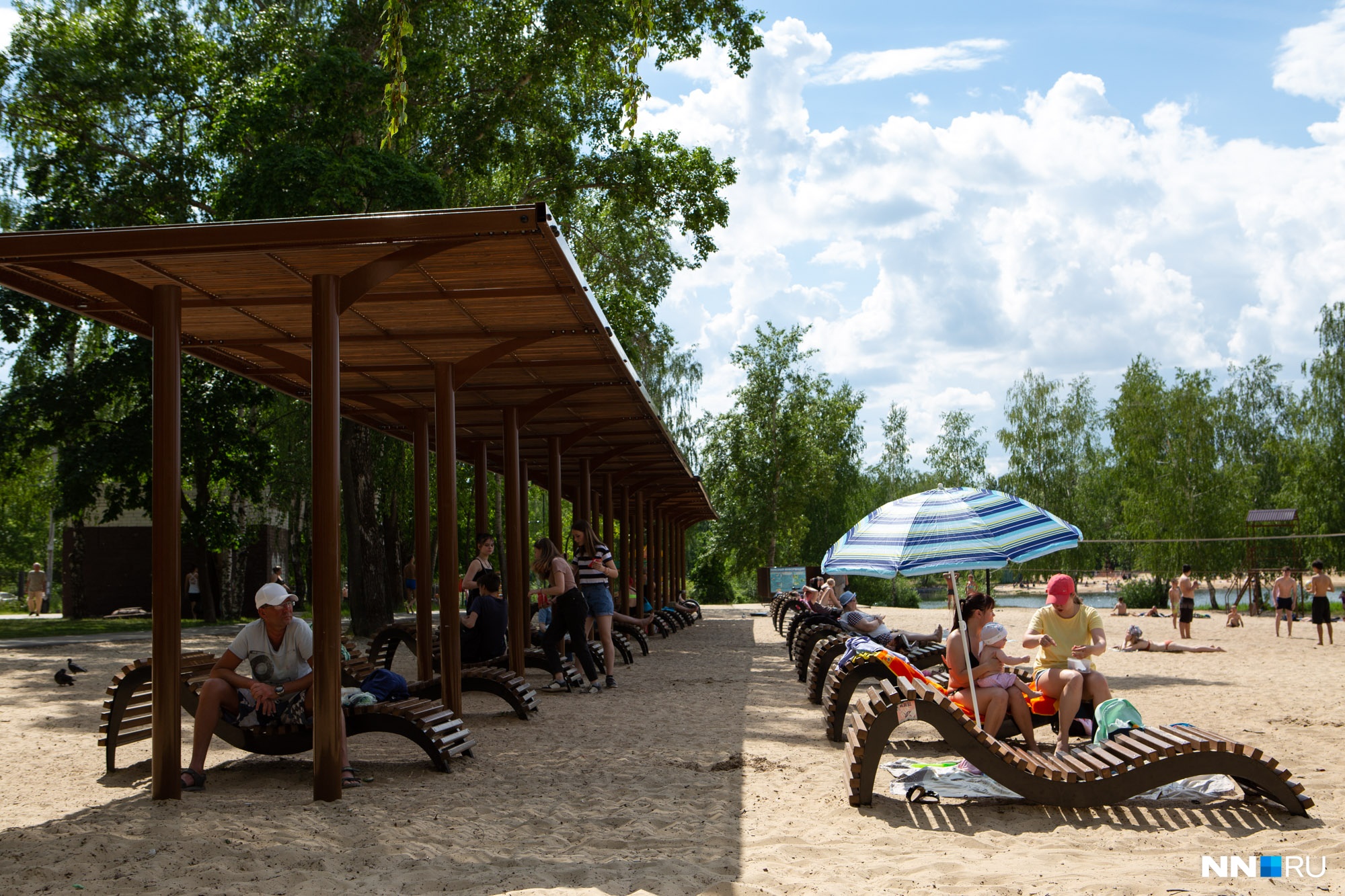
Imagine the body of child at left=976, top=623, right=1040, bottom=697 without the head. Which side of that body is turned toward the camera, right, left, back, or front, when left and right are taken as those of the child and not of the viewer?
right

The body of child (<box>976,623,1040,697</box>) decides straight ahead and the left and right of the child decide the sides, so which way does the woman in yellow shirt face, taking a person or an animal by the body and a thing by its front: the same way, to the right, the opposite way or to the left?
to the right

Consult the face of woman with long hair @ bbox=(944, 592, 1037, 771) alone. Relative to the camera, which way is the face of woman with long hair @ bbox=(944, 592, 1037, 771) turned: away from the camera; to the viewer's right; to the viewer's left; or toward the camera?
to the viewer's right

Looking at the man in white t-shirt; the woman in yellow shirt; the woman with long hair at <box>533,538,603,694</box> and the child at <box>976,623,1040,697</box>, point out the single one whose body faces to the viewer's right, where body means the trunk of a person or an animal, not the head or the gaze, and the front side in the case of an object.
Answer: the child

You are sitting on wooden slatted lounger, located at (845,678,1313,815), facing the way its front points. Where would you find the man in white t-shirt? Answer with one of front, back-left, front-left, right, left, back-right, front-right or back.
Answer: back

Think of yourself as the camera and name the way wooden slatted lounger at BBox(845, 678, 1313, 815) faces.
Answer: facing to the right of the viewer

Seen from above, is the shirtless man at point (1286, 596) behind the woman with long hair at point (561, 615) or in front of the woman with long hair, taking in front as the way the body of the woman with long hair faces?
behind

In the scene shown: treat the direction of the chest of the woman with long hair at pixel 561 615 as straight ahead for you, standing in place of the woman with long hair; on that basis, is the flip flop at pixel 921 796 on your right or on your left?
on your left

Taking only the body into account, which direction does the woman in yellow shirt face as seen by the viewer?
toward the camera
